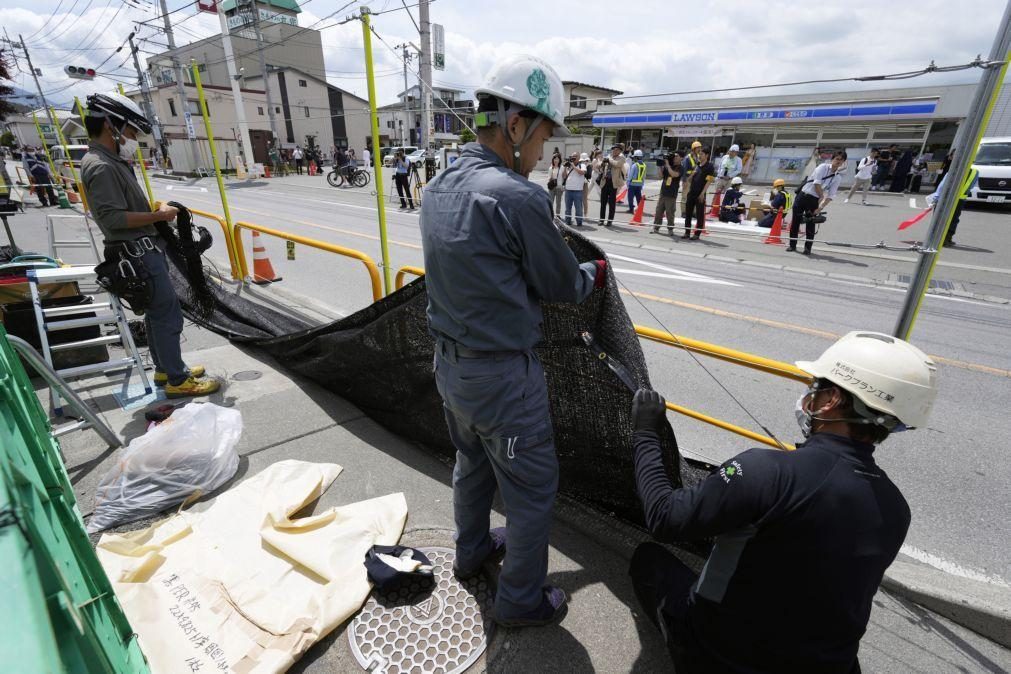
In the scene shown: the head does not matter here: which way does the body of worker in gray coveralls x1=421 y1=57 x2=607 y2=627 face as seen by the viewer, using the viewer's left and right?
facing away from the viewer and to the right of the viewer

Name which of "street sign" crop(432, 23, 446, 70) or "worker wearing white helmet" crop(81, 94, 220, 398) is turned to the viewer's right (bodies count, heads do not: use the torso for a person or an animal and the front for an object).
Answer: the worker wearing white helmet

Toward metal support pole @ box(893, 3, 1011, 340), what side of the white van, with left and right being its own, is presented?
front

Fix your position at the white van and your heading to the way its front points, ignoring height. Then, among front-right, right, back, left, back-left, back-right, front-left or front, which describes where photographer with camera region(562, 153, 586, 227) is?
front-right

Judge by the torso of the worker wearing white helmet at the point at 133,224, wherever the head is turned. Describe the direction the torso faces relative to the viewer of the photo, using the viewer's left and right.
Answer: facing to the right of the viewer

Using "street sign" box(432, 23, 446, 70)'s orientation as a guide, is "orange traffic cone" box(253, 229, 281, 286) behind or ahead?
ahead

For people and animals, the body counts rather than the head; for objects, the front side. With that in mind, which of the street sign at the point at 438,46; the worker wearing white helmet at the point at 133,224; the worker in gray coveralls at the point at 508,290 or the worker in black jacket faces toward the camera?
the street sign

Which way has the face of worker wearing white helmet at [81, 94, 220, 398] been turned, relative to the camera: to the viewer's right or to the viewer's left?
to the viewer's right

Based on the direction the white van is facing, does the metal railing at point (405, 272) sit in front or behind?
in front

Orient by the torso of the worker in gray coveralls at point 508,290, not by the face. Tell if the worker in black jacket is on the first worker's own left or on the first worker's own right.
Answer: on the first worker's own right

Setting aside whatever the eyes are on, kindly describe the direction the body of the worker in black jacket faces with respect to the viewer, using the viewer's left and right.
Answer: facing away from the viewer and to the left of the viewer

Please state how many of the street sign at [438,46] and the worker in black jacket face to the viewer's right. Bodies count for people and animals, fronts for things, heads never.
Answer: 0

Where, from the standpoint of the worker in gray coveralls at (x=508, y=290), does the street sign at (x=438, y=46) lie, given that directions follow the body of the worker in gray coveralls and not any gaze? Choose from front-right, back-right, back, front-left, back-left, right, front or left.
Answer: front-left

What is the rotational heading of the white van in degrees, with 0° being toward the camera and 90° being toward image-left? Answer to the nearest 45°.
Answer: approximately 0°

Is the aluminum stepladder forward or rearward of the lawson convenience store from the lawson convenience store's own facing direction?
forward
